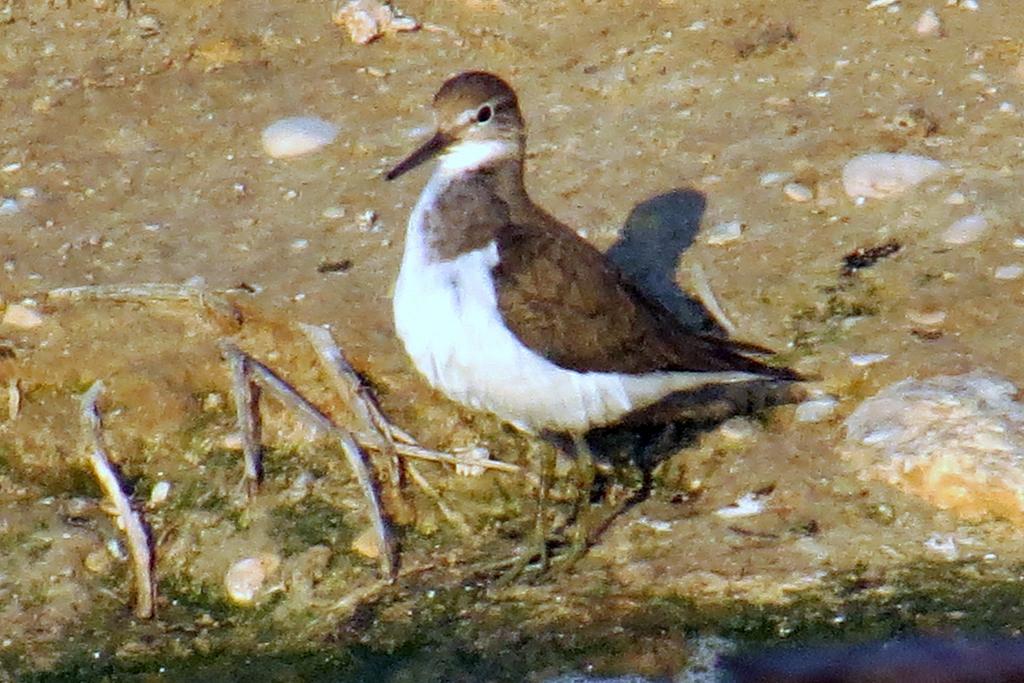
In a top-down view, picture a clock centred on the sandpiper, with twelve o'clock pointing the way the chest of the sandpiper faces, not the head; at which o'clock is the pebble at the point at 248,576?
The pebble is roughly at 11 o'clock from the sandpiper.

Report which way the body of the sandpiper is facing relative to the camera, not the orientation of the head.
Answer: to the viewer's left

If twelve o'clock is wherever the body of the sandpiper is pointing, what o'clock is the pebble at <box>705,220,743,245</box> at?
The pebble is roughly at 4 o'clock from the sandpiper.

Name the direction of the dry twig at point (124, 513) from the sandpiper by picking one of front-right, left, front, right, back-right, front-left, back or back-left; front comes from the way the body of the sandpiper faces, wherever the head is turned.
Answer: front

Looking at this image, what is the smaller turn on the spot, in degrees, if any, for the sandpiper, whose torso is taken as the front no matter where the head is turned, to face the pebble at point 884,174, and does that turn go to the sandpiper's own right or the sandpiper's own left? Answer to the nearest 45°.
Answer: approximately 135° to the sandpiper's own right

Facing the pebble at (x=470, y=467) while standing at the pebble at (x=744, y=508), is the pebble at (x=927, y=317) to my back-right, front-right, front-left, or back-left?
back-right

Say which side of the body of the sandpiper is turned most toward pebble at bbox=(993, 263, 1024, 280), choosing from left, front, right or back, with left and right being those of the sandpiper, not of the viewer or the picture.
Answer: back

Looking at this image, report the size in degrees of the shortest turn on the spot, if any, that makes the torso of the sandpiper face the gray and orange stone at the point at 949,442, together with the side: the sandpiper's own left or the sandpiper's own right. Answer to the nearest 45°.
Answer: approximately 180°

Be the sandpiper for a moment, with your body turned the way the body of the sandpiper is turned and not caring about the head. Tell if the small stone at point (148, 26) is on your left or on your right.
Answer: on your right

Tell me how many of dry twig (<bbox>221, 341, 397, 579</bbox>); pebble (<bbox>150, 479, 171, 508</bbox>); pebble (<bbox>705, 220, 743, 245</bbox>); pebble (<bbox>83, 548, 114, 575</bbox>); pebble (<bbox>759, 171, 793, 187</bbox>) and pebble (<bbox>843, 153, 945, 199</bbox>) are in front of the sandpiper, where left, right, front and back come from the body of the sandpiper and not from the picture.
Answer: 3

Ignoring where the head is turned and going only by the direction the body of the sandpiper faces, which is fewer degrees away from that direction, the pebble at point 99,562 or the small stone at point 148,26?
the pebble

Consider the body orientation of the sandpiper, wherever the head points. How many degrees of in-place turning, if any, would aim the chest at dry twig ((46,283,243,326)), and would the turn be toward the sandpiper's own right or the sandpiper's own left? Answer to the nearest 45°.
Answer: approximately 45° to the sandpiper's own right

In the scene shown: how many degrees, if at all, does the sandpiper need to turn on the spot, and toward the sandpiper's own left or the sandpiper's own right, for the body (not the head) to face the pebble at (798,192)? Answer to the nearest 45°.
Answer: approximately 135° to the sandpiper's own right

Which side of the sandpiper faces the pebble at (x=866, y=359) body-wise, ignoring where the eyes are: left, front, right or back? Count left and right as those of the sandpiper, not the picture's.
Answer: back

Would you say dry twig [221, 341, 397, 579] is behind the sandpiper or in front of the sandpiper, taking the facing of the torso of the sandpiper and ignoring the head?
in front
